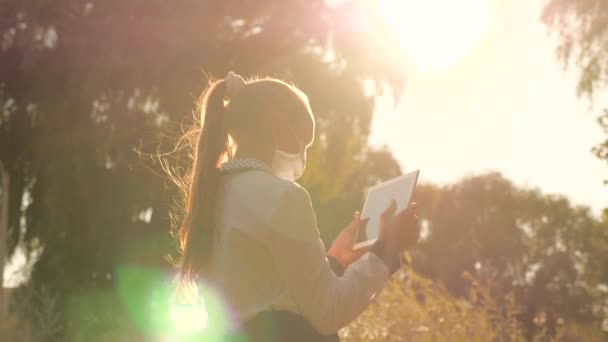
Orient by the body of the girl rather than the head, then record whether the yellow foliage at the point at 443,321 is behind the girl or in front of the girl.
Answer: in front

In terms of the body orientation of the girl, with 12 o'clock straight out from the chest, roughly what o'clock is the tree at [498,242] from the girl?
The tree is roughly at 11 o'clock from the girl.

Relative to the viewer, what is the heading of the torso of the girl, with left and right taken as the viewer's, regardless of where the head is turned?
facing away from the viewer and to the right of the viewer

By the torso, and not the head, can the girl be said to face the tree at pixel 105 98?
no

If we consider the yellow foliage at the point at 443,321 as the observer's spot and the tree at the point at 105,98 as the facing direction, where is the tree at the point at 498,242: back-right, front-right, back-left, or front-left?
front-right

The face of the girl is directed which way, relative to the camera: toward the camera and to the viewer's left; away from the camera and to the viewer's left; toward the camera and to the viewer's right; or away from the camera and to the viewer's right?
away from the camera and to the viewer's right
